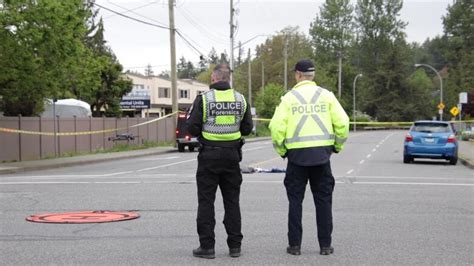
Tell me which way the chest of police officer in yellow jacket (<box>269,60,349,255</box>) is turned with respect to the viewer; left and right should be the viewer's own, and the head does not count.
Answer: facing away from the viewer

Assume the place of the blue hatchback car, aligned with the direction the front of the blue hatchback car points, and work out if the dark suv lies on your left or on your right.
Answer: on your left

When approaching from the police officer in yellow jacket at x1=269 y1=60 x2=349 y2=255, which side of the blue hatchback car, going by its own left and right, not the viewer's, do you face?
back

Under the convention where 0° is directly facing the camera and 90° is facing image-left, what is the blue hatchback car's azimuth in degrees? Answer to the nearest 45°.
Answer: approximately 180°

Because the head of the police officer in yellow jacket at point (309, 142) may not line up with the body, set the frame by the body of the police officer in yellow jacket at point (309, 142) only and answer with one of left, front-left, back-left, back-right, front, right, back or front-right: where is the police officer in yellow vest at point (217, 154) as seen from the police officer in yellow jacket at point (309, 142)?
left

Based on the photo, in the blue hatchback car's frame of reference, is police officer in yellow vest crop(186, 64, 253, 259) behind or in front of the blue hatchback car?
behind

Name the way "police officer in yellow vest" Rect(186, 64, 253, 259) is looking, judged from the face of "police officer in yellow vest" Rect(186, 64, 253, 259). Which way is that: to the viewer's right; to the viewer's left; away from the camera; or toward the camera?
away from the camera

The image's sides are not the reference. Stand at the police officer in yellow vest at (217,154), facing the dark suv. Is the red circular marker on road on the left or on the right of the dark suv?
left

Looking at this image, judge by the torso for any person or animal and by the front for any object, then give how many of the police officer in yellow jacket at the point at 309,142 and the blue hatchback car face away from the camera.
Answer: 2
